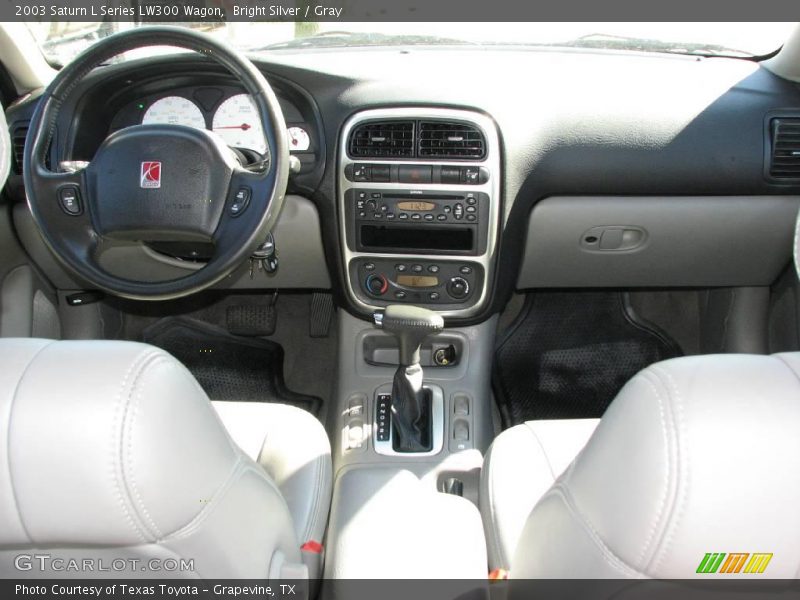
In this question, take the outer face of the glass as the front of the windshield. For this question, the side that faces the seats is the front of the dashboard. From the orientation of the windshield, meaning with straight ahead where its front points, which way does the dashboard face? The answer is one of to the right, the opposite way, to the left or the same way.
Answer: the opposite way

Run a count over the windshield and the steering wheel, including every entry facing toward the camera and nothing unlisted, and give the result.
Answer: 1

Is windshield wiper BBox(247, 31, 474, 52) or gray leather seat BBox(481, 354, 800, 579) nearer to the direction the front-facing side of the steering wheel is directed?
the gray leather seat

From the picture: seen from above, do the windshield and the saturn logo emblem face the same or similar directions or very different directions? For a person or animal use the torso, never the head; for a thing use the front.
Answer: very different directions

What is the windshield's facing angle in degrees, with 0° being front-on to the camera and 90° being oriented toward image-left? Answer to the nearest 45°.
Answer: approximately 180°

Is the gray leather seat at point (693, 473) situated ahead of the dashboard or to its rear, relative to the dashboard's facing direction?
ahead

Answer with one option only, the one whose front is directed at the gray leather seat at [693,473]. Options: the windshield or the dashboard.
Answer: the dashboard

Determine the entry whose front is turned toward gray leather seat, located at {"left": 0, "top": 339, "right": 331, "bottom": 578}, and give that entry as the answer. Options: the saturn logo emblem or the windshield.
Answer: the saturn logo emblem

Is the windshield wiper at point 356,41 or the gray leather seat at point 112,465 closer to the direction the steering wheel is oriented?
the gray leather seat

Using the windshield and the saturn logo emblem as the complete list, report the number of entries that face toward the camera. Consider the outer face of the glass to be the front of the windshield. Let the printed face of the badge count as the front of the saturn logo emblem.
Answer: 1
